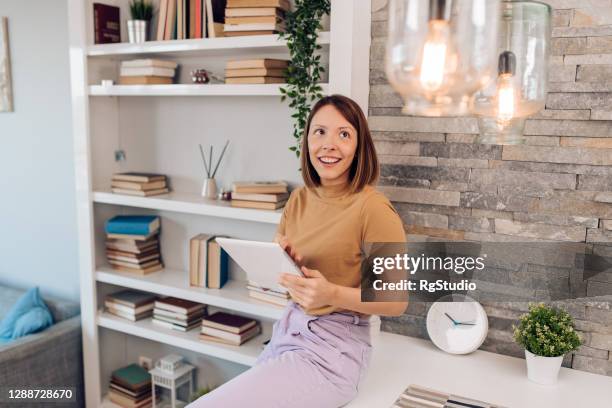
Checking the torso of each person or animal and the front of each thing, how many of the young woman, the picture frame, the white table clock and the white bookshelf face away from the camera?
0

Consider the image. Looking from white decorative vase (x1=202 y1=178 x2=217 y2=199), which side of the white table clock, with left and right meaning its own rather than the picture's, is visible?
right

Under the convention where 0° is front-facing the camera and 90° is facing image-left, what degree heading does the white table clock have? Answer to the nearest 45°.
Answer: approximately 0°

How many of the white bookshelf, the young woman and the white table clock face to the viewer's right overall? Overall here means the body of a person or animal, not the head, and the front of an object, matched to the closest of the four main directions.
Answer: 0

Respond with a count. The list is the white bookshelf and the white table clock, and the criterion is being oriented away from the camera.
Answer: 0

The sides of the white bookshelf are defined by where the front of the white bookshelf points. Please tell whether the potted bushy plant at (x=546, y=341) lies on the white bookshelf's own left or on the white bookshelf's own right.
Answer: on the white bookshelf's own left

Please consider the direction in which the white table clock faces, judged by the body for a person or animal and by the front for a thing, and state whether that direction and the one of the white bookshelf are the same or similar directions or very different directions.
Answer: same or similar directions

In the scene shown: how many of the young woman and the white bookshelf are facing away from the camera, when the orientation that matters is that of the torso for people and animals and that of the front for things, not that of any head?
0

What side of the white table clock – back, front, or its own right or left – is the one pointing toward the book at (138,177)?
right

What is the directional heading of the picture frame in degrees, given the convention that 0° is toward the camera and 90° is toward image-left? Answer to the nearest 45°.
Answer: approximately 315°

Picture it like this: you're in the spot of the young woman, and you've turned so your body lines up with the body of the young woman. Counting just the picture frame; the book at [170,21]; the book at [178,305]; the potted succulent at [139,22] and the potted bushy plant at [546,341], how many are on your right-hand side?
4

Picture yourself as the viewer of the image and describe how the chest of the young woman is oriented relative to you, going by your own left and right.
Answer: facing the viewer and to the left of the viewer
